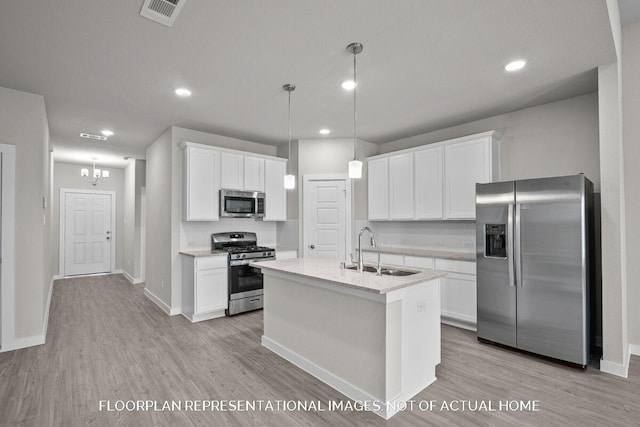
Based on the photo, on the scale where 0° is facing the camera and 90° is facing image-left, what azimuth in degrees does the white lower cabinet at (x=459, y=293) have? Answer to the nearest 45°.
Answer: approximately 45°

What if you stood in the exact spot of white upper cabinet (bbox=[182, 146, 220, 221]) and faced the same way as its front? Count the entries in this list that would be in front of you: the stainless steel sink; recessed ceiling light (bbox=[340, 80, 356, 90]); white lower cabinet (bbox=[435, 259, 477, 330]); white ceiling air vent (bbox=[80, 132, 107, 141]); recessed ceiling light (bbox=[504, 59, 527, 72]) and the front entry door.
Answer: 4

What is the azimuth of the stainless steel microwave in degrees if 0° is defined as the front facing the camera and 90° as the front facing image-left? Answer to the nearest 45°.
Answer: approximately 315°

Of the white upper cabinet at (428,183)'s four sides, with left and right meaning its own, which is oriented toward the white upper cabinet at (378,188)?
right

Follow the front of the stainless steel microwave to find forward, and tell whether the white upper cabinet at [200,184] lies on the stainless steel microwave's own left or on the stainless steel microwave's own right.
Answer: on the stainless steel microwave's own right

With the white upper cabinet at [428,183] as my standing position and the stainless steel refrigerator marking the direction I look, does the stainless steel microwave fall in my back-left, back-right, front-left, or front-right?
back-right

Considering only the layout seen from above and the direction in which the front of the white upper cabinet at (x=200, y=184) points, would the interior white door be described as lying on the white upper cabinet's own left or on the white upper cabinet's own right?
on the white upper cabinet's own left
